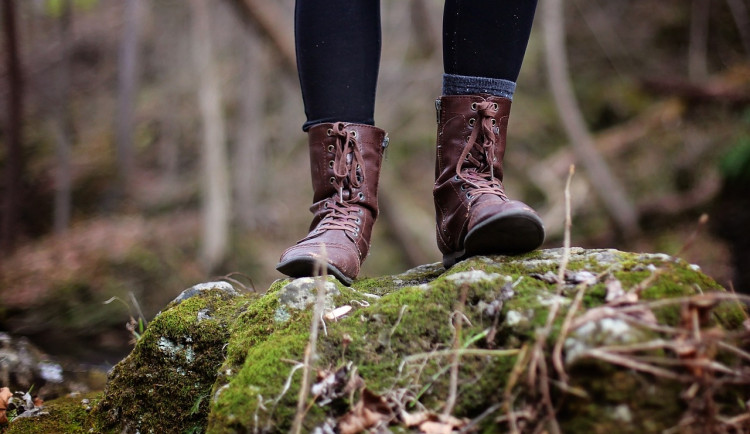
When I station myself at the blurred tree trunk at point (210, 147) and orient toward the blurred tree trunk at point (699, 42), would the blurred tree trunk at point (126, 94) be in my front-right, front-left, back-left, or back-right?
back-left

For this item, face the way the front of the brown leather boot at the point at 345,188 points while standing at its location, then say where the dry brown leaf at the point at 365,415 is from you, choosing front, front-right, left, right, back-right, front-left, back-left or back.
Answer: front-left

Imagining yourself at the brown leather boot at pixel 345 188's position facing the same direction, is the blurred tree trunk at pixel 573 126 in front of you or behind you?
behind

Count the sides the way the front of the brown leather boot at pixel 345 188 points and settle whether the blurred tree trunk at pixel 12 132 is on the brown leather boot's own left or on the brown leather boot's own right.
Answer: on the brown leather boot's own right

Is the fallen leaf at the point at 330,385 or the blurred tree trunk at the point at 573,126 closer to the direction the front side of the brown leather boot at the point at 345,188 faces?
the fallen leaf

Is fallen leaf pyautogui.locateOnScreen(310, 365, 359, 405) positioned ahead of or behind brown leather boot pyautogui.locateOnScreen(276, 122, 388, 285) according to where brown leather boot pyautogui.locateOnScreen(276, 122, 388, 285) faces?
ahead

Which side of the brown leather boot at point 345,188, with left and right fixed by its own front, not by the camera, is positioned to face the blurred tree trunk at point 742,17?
back

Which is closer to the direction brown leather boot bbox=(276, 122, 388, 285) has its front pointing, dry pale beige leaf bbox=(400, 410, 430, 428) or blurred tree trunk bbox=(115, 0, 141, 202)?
the dry pale beige leaf

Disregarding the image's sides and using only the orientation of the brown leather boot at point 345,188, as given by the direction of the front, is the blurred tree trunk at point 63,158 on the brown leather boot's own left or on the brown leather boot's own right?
on the brown leather boot's own right

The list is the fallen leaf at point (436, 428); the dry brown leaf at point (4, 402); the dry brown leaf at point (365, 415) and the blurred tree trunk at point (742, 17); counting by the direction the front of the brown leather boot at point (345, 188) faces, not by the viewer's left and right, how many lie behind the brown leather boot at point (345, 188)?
1

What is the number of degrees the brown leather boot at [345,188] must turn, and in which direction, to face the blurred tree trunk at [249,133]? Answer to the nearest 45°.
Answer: approximately 135° to its right

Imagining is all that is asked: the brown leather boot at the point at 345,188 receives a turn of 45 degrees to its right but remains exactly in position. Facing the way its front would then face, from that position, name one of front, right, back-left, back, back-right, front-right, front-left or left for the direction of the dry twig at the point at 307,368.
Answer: left

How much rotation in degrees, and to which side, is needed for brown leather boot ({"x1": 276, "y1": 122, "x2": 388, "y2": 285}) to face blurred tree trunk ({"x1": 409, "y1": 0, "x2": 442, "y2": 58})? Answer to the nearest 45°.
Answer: approximately 135° to its right

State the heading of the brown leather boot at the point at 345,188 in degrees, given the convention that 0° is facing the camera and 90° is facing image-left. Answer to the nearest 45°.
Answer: approximately 45°

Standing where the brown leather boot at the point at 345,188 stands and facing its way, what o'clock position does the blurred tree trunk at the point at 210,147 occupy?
The blurred tree trunk is roughly at 4 o'clock from the brown leather boot.

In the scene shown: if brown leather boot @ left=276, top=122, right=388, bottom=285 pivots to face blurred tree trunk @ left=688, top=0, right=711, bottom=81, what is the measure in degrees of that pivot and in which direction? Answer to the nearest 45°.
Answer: approximately 180°

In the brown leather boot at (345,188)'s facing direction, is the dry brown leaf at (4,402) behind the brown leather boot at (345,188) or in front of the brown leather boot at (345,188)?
in front
